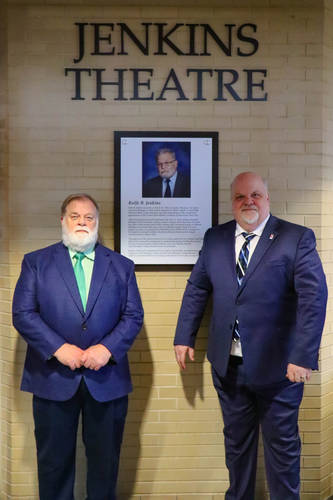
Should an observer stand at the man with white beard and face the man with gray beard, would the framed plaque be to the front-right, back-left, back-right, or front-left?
front-left

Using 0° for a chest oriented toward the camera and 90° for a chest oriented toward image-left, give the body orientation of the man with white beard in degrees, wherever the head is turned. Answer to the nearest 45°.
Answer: approximately 0°

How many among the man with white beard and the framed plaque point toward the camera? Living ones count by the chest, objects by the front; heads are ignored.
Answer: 2

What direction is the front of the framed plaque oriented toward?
toward the camera

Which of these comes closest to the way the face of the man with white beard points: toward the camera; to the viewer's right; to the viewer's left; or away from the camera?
toward the camera

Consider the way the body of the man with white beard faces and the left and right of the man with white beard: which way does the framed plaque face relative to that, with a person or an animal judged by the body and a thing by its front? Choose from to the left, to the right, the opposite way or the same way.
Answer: the same way

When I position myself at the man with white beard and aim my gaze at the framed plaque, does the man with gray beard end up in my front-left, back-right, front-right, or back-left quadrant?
front-right

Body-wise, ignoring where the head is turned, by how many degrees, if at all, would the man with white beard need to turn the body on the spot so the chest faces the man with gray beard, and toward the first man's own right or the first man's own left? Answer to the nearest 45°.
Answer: approximately 90° to the first man's own left
